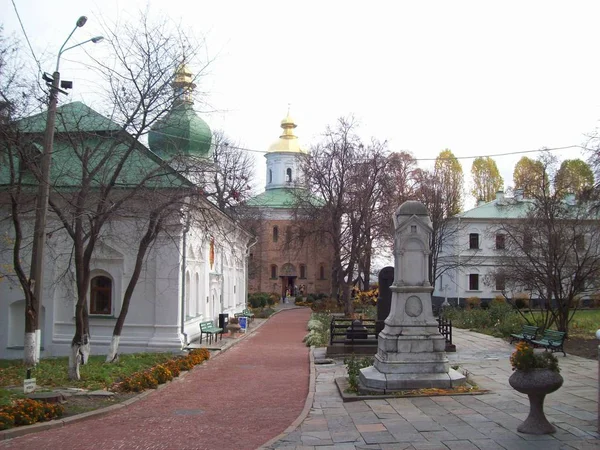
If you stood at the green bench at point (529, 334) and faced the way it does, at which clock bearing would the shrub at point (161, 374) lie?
The shrub is roughly at 12 o'clock from the green bench.

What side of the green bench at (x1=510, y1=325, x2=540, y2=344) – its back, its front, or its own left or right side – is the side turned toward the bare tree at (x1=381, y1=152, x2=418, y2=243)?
right

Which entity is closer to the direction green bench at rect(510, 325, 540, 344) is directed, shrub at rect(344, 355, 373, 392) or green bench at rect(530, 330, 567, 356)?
the shrub

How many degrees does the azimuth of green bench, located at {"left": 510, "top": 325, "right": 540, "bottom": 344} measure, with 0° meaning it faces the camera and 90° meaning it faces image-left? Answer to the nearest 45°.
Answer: approximately 45°

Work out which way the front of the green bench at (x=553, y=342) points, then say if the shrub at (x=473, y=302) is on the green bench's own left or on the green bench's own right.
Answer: on the green bench's own right

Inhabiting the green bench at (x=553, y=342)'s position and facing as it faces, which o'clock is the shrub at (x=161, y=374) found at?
The shrub is roughly at 12 o'clock from the green bench.

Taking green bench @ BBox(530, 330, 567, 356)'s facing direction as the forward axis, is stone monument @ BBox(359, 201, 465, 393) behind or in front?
in front

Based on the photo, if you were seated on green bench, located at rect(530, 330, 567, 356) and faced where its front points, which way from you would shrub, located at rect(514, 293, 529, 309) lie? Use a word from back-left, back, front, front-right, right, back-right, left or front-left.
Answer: back-right

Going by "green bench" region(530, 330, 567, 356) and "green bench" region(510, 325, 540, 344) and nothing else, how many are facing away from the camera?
0

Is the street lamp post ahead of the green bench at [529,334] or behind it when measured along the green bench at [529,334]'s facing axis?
ahead

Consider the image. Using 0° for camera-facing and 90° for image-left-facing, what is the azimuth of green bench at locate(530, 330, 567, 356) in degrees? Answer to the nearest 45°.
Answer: approximately 45°

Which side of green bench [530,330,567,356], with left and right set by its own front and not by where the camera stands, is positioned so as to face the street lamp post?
front

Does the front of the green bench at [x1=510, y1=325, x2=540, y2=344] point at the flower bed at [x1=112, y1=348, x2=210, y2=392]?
yes

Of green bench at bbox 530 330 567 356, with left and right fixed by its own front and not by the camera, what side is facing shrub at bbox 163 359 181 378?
front
